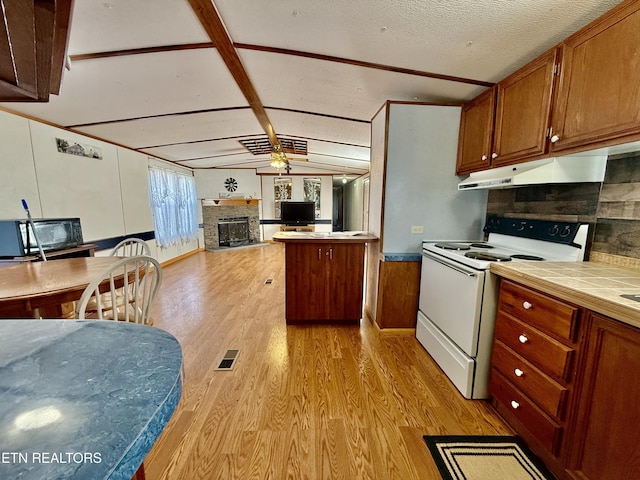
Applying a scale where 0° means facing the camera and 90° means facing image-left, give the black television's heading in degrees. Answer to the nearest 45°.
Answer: approximately 0°

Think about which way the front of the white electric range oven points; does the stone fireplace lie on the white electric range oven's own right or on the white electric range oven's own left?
on the white electric range oven's own right

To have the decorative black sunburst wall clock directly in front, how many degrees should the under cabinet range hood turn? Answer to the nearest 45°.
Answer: approximately 45° to its right

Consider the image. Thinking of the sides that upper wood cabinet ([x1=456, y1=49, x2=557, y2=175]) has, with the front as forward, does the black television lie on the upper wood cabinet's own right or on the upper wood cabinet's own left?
on the upper wood cabinet's own right

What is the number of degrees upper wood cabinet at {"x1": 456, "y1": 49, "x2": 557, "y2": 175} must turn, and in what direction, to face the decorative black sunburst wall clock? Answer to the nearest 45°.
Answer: approximately 45° to its right

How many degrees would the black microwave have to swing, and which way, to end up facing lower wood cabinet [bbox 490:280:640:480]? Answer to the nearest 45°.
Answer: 0° — it already faces it

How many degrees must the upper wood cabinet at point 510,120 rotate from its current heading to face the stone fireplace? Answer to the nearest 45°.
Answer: approximately 45° to its right

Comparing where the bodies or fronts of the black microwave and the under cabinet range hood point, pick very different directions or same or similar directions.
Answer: very different directions

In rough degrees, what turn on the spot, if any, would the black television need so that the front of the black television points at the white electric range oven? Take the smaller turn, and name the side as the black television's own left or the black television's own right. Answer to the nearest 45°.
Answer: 0° — it already faces it
